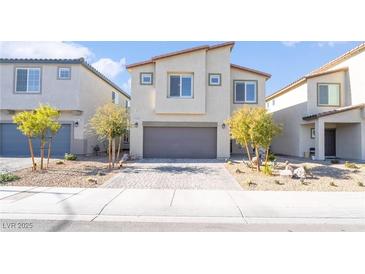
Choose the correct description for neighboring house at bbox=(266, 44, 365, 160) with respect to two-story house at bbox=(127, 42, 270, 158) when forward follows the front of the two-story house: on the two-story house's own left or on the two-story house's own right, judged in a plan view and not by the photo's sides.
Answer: on the two-story house's own left

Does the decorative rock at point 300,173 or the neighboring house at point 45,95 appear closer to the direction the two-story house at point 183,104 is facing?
the decorative rock

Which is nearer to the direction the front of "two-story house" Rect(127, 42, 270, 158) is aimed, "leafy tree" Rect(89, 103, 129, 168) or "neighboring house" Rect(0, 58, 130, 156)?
the leafy tree

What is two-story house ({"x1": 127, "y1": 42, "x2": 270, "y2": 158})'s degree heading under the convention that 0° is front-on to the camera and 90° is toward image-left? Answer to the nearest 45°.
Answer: approximately 0°

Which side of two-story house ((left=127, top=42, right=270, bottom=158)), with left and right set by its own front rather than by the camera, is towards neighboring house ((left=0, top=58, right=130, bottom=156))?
right

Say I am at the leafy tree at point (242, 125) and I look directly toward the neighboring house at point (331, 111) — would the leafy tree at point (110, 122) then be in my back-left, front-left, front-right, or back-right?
back-left
